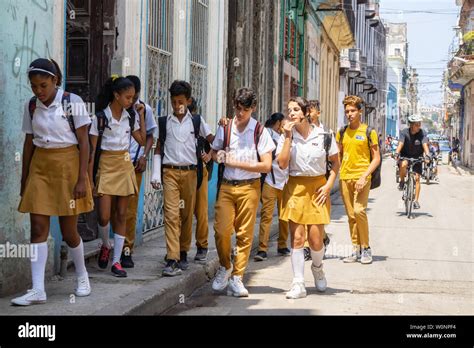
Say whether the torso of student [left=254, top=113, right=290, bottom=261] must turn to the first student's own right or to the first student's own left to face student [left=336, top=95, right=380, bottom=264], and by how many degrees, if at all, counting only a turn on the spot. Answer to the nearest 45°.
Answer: approximately 90° to the first student's own left

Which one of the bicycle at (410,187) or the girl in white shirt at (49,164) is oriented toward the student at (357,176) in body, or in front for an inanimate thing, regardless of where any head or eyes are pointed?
the bicycle

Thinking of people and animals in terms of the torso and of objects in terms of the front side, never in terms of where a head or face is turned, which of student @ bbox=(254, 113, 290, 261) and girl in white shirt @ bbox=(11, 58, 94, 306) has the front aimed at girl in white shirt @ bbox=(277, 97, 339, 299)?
the student

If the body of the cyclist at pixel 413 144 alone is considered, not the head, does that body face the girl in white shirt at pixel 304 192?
yes

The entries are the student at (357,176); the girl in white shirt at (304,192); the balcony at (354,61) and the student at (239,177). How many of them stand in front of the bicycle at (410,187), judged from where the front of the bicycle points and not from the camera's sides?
3
